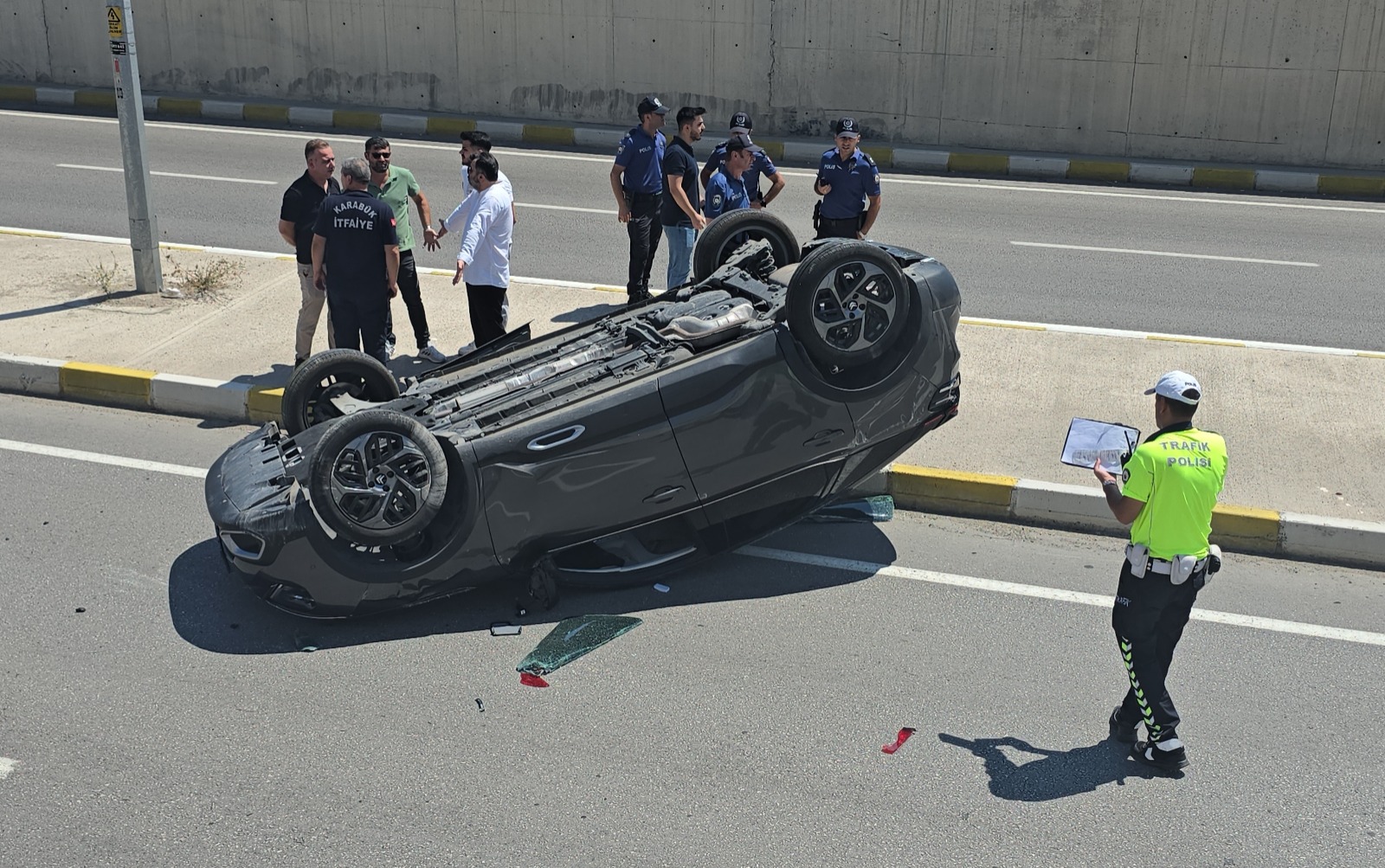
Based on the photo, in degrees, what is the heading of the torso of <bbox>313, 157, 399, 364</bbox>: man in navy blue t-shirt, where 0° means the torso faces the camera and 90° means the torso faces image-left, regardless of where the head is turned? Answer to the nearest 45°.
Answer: approximately 180°

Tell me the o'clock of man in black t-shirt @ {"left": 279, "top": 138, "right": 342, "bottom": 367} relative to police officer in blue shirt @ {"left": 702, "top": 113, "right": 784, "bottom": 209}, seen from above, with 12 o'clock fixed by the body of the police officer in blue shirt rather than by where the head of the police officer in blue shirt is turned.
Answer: The man in black t-shirt is roughly at 2 o'clock from the police officer in blue shirt.

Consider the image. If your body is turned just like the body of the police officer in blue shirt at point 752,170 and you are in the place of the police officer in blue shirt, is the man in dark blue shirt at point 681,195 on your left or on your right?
on your right

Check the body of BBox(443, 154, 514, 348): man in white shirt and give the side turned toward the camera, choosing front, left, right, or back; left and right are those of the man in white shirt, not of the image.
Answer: left

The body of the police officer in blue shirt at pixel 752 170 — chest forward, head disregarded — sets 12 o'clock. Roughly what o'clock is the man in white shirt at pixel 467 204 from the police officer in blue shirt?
The man in white shirt is roughly at 2 o'clock from the police officer in blue shirt.

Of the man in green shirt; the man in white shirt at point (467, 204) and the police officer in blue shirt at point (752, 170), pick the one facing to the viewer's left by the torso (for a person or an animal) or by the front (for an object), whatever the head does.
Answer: the man in white shirt

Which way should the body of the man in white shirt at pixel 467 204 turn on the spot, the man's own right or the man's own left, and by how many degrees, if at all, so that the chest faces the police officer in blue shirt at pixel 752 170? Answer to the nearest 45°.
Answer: approximately 180°

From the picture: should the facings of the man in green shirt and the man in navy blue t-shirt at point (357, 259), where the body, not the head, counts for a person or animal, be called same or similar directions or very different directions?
very different directions

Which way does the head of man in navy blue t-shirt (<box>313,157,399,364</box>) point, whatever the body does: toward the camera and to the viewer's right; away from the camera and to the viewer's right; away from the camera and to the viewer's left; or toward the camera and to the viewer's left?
away from the camera and to the viewer's left

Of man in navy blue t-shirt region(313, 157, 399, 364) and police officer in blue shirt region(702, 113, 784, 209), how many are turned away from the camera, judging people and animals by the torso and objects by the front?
1

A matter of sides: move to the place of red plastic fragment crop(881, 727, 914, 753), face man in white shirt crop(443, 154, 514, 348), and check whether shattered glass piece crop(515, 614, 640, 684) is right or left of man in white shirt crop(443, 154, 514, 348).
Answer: left
